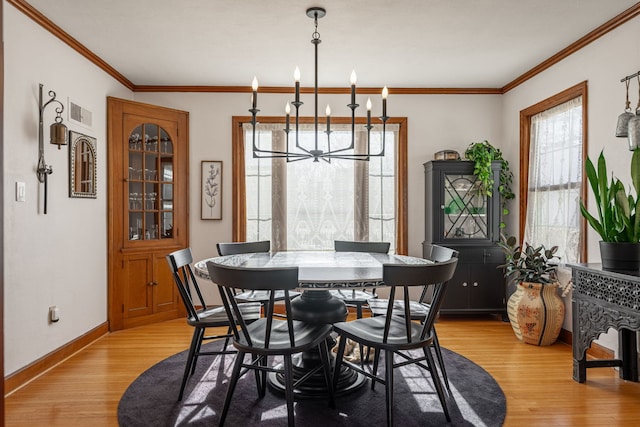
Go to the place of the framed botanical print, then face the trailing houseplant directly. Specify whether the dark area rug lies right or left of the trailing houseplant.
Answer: right

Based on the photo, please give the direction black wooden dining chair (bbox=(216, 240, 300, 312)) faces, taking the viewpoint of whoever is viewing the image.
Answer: facing the viewer and to the right of the viewer

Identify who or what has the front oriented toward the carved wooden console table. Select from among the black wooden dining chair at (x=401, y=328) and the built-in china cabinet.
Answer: the built-in china cabinet

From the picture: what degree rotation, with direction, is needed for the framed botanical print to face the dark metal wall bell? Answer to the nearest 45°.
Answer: approximately 45° to its right

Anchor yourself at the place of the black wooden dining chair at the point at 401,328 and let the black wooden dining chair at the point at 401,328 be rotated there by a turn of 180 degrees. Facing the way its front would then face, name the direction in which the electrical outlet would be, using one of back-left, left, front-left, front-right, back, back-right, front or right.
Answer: back-right

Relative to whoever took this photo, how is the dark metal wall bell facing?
facing to the right of the viewer

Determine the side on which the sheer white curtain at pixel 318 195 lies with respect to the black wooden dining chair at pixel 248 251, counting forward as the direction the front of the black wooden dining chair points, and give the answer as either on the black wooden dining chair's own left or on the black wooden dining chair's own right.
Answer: on the black wooden dining chair's own left

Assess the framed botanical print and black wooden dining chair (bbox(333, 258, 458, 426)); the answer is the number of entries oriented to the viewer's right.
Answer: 0

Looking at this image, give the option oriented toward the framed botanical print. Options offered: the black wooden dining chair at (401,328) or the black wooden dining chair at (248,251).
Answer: the black wooden dining chair at (401,328)

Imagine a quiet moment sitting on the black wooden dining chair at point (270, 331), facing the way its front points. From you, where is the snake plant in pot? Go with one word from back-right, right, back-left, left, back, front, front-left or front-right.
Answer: front-right

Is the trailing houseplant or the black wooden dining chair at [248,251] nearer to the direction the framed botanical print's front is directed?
the black wooden dining chair

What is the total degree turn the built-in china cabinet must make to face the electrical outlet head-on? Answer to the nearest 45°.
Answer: approximately 90° to its right

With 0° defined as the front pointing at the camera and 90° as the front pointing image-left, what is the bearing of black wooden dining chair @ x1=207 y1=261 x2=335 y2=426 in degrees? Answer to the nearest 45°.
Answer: approximately 225°

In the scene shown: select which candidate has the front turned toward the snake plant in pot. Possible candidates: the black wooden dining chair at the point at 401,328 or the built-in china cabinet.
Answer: the built-in china cabinet
